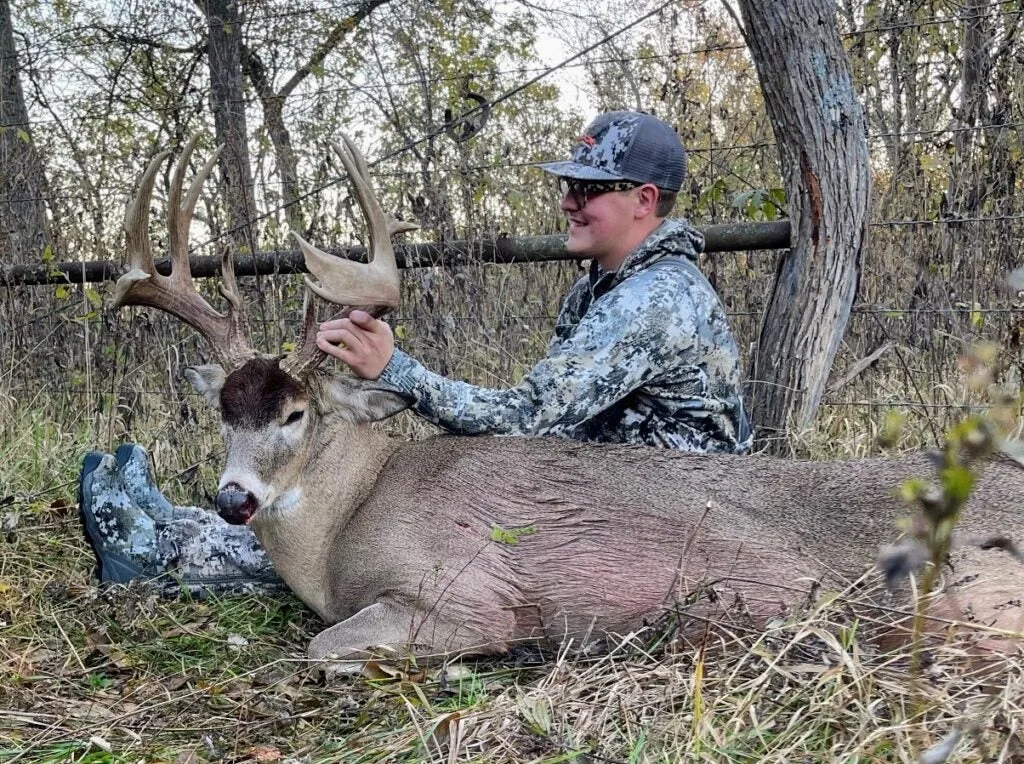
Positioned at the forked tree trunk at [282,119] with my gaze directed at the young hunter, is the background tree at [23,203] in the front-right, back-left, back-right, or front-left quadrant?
back-right

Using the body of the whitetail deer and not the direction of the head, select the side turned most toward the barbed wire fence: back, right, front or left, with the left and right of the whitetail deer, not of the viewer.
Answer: right

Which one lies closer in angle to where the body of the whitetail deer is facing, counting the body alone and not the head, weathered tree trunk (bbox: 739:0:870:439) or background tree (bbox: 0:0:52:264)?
the background tree

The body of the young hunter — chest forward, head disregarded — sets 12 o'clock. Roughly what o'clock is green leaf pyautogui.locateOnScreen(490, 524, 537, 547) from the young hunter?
The green leaf is roughly at 10 o'clock from the young hunter.

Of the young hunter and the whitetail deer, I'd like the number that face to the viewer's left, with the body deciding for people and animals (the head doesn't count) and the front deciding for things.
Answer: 2

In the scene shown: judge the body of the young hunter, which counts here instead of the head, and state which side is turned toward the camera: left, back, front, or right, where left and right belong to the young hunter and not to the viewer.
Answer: left

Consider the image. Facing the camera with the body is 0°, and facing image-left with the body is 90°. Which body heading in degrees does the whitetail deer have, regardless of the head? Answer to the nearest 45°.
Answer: approximately 90°

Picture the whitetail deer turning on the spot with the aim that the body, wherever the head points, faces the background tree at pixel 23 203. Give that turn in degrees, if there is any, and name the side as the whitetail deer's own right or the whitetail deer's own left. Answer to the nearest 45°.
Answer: approximately 45° to the whitetail deer's own right

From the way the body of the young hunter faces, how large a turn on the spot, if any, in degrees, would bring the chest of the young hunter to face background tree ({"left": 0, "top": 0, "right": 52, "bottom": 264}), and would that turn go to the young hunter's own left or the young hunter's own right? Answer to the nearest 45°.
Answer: approximately 45° to the young hunter's own right

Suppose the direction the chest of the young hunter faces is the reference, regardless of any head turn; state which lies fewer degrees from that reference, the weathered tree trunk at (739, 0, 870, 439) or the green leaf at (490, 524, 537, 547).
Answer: the green leaf

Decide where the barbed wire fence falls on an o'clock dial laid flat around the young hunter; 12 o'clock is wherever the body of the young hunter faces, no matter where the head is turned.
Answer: The barbed wire fence is roughly at 3 o'clock from the young hunter.
